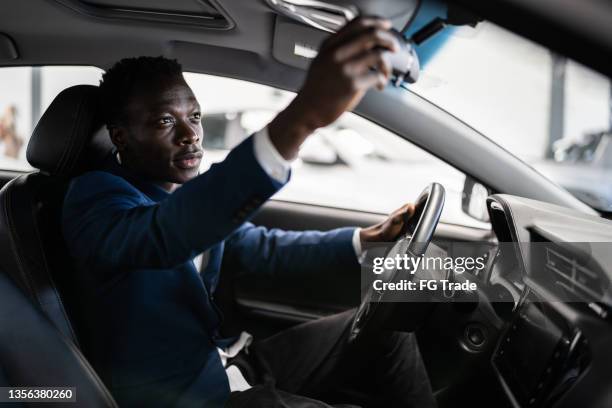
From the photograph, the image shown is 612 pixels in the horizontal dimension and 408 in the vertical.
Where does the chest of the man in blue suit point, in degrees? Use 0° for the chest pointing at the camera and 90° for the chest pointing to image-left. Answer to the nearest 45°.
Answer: approximately 270°
